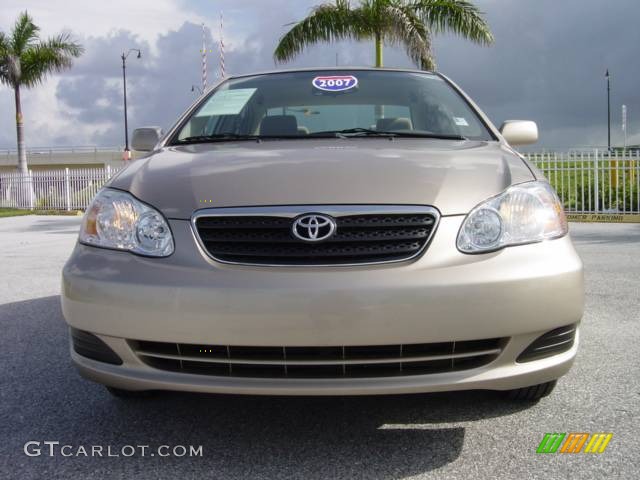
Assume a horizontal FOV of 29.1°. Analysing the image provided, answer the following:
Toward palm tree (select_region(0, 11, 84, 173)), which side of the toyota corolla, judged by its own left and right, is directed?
back

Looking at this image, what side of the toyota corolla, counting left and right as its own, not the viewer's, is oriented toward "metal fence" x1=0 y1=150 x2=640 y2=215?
back

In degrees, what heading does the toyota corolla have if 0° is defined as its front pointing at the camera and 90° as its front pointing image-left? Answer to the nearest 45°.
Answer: approximately 0°

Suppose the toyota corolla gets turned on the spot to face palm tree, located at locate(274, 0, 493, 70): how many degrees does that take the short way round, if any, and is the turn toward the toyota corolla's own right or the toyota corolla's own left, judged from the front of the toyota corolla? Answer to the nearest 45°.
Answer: approximately 180°

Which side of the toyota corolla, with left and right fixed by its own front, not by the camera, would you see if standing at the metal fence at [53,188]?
back
